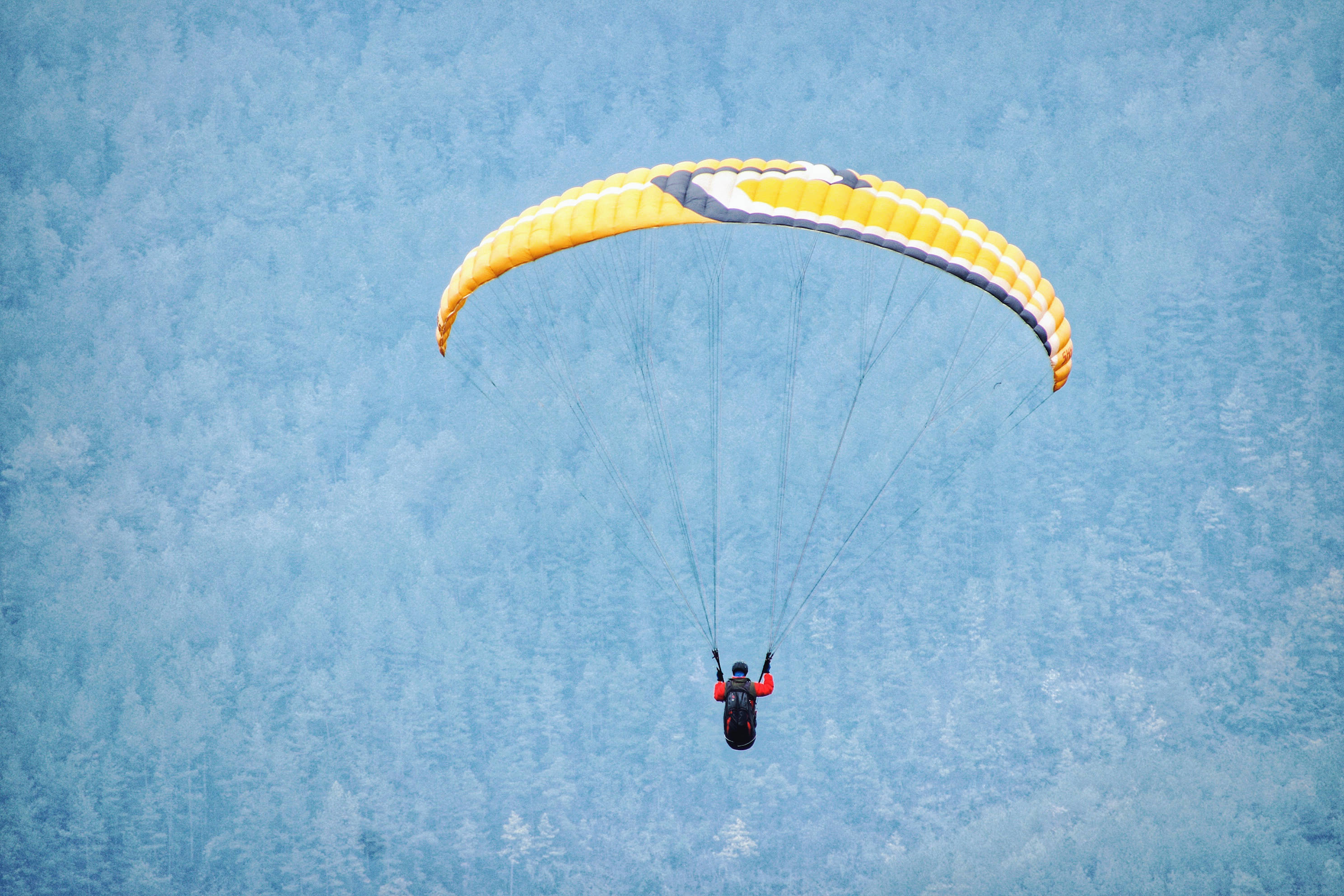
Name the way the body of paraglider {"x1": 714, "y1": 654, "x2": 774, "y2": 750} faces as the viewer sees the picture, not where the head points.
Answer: away from the camera

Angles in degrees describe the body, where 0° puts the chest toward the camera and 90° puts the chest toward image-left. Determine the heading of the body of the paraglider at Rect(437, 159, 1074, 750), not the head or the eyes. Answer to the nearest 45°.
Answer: approximately 180°
